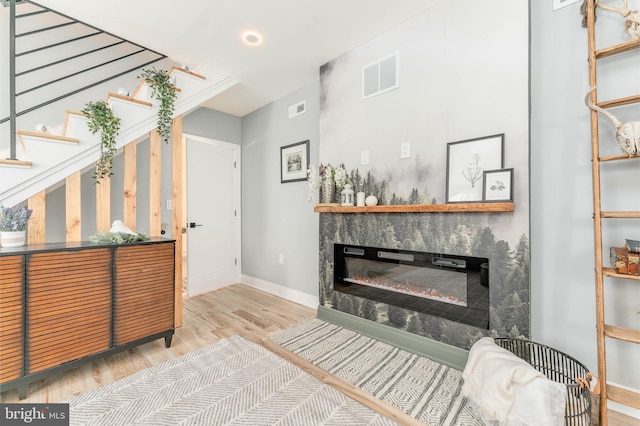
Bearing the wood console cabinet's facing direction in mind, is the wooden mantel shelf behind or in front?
in front

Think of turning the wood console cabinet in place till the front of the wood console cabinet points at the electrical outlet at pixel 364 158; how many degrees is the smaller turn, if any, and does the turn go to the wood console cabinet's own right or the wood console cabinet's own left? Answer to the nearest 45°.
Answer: approximately 45° to the wood console cabinet's own left

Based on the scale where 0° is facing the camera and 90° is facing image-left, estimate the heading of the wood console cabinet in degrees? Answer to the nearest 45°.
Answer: approximately 315°

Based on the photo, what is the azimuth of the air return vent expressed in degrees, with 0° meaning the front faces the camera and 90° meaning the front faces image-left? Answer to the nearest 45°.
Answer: approximately 45°

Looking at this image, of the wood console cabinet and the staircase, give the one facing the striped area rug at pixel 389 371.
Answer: the wood console cabinet

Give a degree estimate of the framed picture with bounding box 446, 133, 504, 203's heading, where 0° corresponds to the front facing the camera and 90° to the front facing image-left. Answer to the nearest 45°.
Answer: approximately 45°

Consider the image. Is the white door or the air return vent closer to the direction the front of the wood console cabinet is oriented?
the air return vent

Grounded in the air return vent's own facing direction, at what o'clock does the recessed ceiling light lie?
The recessed ceiling light is roughly at 1 o'clock from the air return vent.
